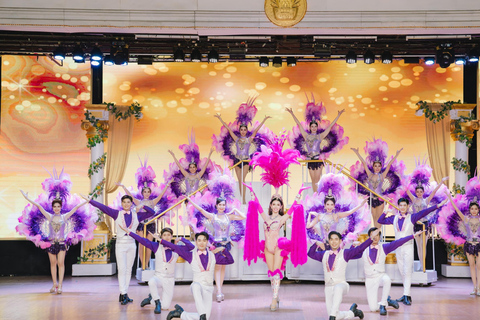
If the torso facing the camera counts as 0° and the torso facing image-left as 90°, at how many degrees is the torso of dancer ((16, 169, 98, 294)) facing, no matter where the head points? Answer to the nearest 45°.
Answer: approximately 0°

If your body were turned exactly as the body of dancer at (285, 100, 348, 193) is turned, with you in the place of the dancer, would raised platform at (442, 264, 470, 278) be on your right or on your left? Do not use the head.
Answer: on your left

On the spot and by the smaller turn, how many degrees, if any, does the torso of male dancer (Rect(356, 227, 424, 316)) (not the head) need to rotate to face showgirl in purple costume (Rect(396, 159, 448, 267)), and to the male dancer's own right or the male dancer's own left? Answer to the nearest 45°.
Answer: approximately 180°

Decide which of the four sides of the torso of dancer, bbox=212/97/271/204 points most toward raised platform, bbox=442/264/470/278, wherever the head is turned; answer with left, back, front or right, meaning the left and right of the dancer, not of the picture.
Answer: left

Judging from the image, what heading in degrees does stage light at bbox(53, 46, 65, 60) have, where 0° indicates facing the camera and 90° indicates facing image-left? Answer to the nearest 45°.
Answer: approximately 0°

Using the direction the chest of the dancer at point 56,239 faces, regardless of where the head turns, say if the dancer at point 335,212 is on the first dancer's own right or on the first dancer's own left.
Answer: on the first dancer's own left

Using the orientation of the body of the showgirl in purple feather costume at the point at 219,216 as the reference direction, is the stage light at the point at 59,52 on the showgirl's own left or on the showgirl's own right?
on the showgirl's own right
